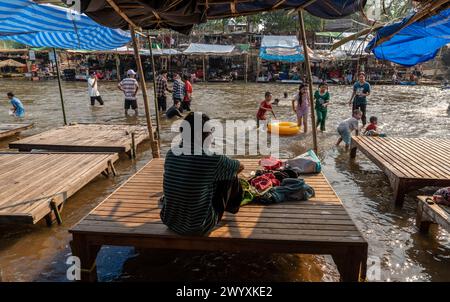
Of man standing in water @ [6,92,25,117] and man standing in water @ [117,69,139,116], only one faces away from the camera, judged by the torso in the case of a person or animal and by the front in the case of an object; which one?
man standing in water @ [117,69,139,116]

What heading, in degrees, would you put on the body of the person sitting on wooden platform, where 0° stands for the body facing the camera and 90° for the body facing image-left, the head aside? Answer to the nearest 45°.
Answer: approximately 225°

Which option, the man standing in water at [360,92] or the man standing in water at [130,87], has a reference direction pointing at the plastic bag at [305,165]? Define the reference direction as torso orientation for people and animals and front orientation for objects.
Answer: the man standing in water at [360,92]

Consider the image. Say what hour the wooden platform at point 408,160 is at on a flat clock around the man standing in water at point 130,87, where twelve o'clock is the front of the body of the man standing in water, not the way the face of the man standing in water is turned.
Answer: The wooden platform is roughly at 5 o'clock from the man standing in water.

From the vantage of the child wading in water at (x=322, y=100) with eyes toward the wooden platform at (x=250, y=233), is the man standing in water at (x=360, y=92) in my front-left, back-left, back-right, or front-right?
back-left

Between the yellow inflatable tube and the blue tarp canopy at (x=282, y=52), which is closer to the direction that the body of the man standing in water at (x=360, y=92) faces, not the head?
the yellow inflatable tube

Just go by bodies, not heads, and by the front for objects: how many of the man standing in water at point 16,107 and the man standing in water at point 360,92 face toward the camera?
1

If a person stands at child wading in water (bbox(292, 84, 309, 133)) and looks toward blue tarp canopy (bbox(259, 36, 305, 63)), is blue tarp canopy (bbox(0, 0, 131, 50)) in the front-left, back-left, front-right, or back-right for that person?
back-left

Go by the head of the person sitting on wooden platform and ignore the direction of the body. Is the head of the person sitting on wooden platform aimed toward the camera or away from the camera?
away from the camera

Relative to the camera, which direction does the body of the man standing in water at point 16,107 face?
to the viewer's left
